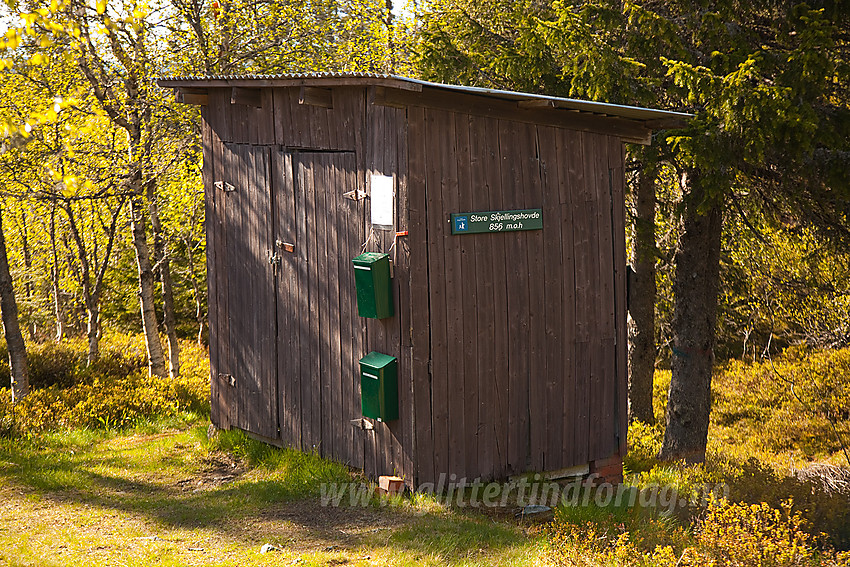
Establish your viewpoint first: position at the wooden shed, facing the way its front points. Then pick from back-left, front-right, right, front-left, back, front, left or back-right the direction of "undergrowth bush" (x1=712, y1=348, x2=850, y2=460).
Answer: back

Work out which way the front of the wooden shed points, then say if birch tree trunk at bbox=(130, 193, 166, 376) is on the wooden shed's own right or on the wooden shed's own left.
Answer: on the wooden shed's own right

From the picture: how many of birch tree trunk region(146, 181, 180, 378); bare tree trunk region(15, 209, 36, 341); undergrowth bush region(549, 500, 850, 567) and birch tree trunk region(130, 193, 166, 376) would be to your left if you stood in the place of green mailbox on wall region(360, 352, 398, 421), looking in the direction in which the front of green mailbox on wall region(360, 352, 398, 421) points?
1

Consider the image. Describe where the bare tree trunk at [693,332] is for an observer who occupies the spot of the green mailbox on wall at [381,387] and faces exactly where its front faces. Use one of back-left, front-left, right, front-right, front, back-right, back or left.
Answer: back

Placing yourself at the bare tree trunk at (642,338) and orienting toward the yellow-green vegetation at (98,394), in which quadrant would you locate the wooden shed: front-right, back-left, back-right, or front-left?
front-left

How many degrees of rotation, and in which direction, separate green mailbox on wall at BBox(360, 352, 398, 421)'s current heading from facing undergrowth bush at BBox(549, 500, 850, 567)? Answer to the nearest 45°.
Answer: approximately 90° to its left

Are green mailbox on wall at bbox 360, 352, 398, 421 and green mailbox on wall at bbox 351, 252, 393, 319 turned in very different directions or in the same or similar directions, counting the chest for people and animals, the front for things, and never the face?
same or similar directions

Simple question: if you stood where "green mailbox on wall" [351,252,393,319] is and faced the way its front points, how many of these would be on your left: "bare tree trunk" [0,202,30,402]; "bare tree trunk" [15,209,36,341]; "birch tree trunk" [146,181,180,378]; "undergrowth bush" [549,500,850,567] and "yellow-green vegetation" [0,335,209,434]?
1

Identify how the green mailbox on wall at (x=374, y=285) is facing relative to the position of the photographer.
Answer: facing the viewer and to the left of the viewer

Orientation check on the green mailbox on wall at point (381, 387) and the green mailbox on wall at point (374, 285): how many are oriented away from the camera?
0

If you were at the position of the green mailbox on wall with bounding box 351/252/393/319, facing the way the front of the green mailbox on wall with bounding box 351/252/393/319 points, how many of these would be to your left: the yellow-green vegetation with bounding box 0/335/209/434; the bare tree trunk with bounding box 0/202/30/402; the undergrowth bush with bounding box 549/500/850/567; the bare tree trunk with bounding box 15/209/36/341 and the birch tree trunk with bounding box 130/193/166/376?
1

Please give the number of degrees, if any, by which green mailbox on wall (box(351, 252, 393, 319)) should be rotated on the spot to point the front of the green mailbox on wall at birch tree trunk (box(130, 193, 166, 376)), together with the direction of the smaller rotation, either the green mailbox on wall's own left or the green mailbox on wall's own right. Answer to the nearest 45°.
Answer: approximately 90° to the green mailbox on wall's own right

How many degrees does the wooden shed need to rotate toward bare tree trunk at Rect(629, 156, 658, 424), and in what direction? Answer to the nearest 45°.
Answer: approximately 180°

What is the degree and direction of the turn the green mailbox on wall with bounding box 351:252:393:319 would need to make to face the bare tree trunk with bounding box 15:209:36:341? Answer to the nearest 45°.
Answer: approximately 90° to its right

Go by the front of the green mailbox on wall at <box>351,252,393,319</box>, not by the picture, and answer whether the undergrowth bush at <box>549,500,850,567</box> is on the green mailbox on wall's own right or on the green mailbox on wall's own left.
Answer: on the green mailbox on wall's own left

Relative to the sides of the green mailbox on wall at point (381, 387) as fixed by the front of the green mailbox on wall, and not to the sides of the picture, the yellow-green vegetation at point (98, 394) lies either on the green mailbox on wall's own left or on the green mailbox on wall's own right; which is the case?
on the green mailbox on wall's own right

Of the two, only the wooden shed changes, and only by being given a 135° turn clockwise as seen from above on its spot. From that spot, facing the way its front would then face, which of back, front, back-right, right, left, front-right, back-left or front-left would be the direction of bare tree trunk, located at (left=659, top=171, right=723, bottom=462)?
front-right
